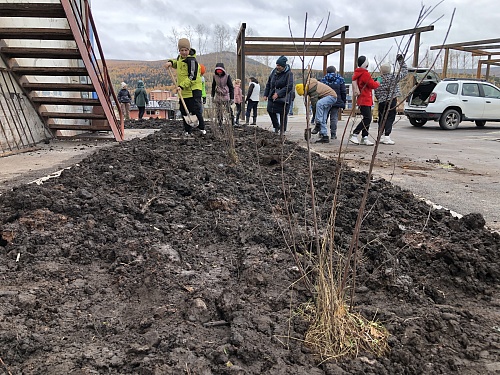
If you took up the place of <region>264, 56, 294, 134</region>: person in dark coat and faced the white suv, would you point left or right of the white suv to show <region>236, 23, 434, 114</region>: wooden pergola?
left

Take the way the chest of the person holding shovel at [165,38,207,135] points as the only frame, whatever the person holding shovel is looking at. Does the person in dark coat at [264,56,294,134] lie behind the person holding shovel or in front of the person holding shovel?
behind

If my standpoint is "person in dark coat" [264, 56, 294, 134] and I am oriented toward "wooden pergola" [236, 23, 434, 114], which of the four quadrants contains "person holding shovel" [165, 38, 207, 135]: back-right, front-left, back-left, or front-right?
back-left

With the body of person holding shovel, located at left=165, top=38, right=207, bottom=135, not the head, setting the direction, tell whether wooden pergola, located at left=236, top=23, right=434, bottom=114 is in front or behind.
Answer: behind

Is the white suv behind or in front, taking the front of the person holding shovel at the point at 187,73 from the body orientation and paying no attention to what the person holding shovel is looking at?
behind

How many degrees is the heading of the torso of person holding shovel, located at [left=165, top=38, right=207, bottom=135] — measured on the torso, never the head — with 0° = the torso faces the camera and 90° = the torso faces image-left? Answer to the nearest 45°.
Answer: approximately 45°
